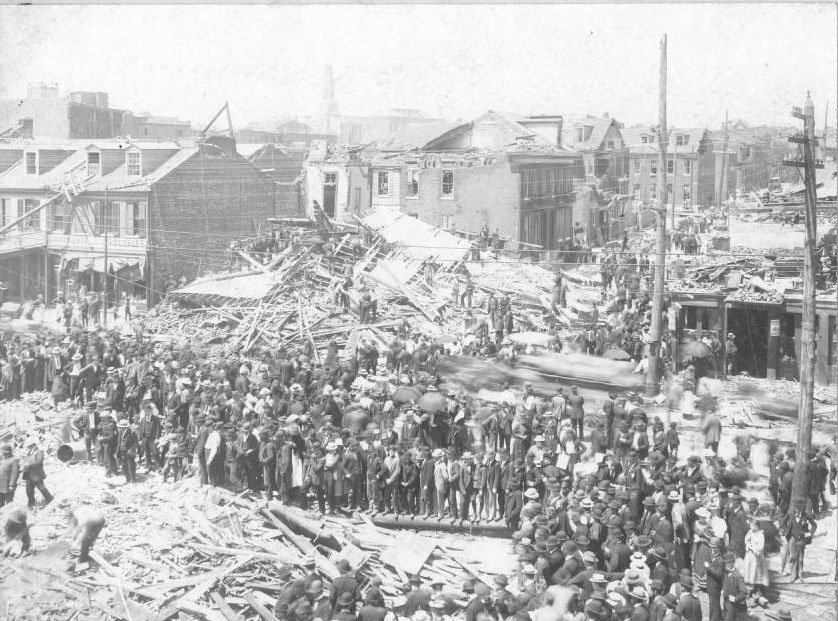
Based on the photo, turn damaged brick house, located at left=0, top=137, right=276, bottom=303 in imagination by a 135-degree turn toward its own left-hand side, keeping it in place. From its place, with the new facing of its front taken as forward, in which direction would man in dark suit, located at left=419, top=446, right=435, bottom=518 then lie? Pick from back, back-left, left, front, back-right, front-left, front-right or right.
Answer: front-right

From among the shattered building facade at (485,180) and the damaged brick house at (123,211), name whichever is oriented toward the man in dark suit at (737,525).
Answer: the shattered building facade at (485,180)

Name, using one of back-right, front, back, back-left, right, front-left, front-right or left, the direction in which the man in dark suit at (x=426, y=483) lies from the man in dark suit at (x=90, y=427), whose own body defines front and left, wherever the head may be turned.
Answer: front-left

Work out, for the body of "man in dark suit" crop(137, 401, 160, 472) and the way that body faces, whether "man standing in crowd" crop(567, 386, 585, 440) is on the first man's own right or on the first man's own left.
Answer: on the first man's own left

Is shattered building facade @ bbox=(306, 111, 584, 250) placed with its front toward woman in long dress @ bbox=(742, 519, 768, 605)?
yes

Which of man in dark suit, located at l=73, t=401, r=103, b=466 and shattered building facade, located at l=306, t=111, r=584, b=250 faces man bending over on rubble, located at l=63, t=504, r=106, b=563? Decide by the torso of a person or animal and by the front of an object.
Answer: the man in dark suit

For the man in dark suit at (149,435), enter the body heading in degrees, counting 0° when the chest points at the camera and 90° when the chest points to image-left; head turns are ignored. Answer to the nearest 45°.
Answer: approximately 0°

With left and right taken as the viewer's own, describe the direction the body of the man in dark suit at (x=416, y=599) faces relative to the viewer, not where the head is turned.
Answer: facing away from the viewer

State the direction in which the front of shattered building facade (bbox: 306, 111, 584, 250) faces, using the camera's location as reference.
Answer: facing the viewer and to the right of the viewer

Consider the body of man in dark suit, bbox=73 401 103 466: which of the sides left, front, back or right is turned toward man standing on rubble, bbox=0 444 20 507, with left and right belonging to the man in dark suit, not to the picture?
right
